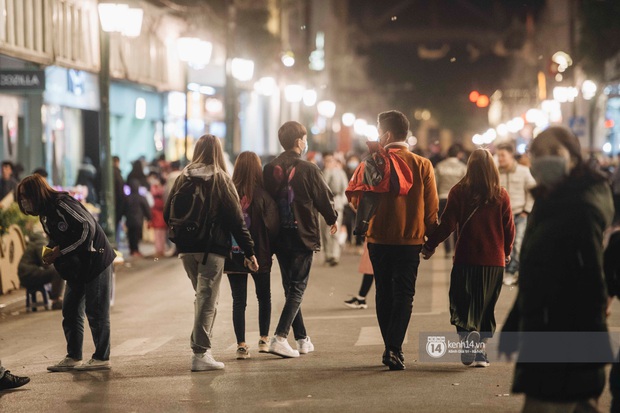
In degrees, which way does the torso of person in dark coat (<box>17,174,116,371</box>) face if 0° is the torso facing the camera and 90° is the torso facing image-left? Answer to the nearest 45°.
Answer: approximately 90°

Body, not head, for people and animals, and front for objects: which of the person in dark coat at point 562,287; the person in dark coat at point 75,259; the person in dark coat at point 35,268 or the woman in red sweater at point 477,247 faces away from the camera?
the woman in red sweater

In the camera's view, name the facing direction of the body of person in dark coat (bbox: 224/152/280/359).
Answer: away from the camera

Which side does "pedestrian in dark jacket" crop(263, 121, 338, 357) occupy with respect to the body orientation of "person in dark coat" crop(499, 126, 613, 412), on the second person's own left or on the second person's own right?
on the second person's own right

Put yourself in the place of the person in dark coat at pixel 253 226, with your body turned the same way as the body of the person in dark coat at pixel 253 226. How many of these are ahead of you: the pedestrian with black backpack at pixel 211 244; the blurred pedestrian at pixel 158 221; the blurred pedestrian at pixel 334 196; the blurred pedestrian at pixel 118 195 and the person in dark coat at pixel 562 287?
3

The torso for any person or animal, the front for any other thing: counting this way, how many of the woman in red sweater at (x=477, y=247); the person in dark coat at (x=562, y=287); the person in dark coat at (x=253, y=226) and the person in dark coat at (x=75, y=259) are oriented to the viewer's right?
0

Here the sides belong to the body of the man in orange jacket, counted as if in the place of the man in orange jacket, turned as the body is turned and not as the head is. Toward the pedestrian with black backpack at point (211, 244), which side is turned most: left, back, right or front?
left

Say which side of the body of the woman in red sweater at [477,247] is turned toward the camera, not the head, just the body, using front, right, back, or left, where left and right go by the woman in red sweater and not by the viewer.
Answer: back

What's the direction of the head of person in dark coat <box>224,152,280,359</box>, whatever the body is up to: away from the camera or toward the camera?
away from the camera
